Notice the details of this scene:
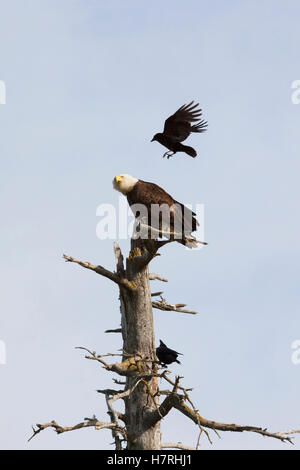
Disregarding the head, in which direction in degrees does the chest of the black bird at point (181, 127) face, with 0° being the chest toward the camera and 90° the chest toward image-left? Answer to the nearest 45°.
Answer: approximately 90°

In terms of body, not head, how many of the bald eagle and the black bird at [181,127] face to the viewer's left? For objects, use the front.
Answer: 2

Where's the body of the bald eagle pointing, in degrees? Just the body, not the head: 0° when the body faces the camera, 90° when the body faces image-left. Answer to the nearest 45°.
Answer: approximately 90°
